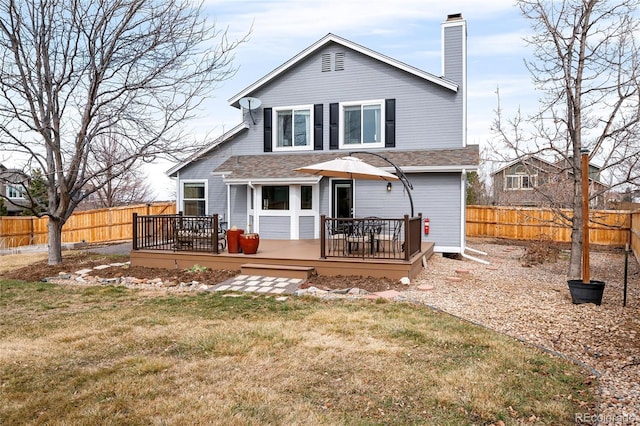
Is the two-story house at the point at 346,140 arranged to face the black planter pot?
no

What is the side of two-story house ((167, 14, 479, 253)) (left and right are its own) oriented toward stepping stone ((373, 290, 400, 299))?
back

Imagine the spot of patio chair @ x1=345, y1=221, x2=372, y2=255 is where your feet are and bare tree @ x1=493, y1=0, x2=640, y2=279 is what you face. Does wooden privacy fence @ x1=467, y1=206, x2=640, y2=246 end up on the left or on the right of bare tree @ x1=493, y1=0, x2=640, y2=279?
left

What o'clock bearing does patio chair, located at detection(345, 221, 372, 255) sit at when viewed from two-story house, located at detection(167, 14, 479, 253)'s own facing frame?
The patio chair is roughly at 12 o'clock from the two-story house.

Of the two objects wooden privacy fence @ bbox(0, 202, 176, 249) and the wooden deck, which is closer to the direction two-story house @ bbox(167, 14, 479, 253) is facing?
the wooden privacy fence

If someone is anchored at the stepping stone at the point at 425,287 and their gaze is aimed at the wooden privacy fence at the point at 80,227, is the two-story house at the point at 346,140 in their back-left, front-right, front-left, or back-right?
front-right

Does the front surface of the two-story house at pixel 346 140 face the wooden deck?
no

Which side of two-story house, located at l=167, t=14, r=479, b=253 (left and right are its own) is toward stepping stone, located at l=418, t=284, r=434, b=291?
back

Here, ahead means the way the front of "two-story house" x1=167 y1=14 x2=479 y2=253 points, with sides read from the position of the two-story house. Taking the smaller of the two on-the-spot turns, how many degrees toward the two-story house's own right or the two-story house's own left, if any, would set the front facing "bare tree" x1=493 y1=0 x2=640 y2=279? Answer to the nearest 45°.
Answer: approximately 135° to the two-story house's own right

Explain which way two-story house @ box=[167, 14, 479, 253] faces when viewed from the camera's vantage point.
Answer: facing away from the viewer

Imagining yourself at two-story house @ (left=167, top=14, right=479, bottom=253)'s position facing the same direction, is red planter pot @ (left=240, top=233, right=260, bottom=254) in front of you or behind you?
behind

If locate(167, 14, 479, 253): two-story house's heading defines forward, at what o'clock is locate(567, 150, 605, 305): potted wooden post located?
The potted wooden post is roughly at 5 o'clock from the two-story house.

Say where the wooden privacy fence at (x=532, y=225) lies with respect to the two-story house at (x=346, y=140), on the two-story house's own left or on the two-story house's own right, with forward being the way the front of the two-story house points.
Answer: on the two-story house's own right

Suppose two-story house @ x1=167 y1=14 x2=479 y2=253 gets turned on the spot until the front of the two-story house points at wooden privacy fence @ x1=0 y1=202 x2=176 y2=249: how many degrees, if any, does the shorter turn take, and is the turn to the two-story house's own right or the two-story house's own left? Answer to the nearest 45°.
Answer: approximately 45° to the two-story house's own left
